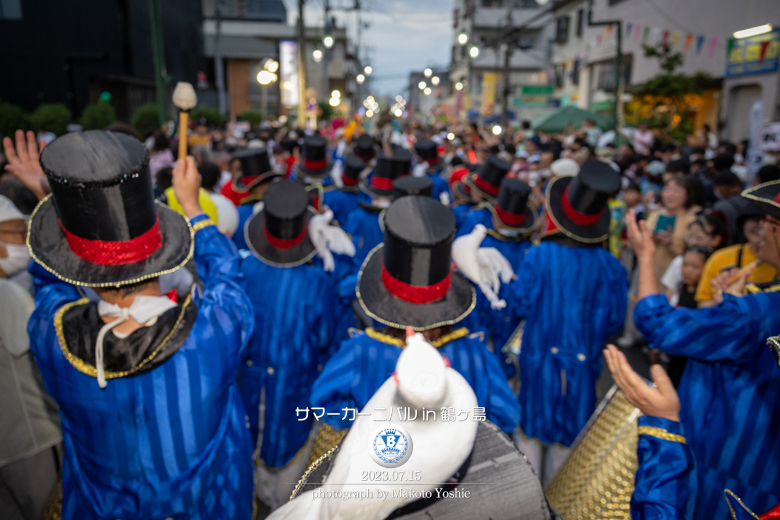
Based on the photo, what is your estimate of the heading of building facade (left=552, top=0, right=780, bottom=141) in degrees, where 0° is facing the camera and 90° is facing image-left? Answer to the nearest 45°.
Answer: approximately 45°

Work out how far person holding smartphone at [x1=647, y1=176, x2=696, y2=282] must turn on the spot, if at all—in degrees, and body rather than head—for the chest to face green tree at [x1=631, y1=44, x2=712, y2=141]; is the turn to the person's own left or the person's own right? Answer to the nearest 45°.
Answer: approximately 135° to the person's own right

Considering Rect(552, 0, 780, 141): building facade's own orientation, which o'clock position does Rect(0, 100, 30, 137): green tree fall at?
The green tree is roughly at 12 o'clock from the building facade.

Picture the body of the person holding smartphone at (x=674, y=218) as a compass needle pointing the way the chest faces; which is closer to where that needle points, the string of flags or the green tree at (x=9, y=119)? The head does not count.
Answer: the green tree

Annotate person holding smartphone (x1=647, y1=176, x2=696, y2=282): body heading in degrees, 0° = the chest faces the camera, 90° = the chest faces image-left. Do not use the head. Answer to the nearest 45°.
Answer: approximately 45°

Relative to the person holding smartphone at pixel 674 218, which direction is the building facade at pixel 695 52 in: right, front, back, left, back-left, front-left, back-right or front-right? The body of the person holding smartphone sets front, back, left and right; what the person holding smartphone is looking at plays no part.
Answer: back-right

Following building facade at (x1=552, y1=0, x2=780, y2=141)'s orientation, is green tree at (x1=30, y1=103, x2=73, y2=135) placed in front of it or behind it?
in front

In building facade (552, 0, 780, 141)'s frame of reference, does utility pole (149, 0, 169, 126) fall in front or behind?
in front

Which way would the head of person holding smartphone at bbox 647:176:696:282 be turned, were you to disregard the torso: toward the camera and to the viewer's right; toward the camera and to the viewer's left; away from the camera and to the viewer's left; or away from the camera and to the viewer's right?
toward the camera and to the viewer's left

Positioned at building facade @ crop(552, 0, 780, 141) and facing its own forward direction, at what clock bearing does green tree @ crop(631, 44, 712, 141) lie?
The green tree is roughly at 11 o'clock from the building facade.

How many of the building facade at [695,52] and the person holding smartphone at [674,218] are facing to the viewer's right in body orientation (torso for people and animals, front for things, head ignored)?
0

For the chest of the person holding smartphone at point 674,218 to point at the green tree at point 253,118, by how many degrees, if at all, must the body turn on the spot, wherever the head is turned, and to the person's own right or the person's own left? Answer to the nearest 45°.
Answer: approximately 90° to the person's own right

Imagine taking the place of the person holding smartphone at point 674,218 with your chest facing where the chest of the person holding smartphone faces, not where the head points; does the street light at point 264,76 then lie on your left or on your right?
on your right
